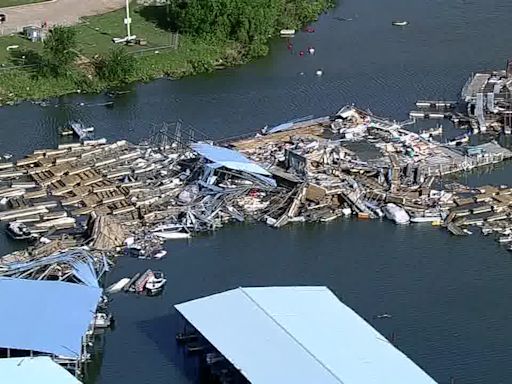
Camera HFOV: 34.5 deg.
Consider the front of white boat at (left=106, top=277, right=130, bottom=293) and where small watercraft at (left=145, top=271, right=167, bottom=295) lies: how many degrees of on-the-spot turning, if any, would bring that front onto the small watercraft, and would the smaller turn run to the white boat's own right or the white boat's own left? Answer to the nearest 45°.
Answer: approximately 135° to the white boat's own left

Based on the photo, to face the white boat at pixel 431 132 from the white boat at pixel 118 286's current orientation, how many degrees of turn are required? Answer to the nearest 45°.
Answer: approximately 180°

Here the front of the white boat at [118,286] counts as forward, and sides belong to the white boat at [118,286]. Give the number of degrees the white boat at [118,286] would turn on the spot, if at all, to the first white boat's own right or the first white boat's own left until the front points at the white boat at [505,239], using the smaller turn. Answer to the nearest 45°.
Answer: approximately 135° to the first white boat's own left

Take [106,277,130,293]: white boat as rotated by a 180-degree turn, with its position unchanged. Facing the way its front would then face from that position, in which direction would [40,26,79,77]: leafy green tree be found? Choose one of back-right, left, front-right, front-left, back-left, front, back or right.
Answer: front-left

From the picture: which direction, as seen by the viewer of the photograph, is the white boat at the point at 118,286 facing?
facing the viewer and to the left of the viewer

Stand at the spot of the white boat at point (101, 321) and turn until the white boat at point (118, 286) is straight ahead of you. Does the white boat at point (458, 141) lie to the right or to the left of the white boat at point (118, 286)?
right

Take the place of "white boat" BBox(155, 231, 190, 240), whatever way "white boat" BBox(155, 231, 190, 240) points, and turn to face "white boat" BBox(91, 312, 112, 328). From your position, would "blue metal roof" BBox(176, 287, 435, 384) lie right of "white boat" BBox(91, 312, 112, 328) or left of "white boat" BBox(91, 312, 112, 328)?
left

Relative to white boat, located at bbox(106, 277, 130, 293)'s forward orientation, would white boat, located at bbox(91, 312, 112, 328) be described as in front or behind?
in front

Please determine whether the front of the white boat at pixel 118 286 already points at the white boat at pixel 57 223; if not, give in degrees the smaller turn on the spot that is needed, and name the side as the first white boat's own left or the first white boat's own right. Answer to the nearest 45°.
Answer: approximately 90° to the first white boat's own right
